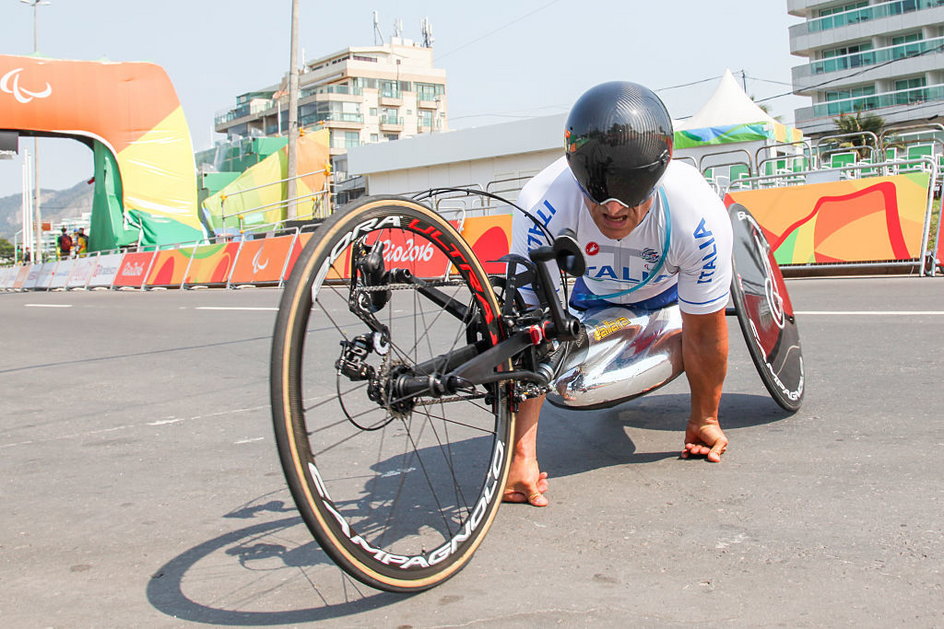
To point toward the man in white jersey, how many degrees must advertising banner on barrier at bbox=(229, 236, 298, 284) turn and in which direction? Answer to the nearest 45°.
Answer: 0° — it already faces them

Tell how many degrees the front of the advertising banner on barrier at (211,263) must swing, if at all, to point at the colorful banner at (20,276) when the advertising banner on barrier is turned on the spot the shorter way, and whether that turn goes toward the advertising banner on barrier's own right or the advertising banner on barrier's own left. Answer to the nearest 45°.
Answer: approximately 135° to the advertising banner on barrier's own right

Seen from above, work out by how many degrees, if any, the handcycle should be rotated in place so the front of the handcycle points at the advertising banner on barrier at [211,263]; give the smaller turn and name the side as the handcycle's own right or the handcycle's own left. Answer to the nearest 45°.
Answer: approximately 135° to the handcycle's own right

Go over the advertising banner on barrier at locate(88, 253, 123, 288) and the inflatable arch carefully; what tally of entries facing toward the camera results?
2

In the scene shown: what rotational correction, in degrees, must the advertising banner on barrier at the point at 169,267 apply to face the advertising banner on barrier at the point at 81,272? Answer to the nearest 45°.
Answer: approximately 135° to its right

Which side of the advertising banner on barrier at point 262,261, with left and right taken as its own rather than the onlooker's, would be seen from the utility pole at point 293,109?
back
